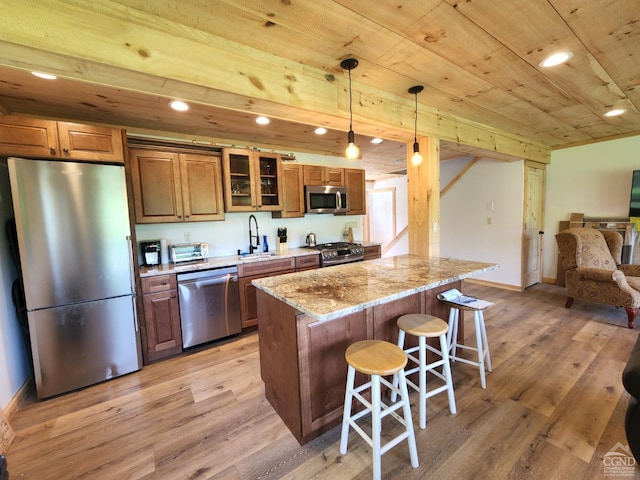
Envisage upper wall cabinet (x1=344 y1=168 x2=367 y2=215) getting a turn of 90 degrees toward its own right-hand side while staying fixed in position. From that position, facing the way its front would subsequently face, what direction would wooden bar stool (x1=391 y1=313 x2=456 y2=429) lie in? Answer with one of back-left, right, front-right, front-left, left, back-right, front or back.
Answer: front-left

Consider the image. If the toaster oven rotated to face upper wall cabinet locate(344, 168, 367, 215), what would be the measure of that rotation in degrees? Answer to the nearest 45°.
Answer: approximately 90° to its left

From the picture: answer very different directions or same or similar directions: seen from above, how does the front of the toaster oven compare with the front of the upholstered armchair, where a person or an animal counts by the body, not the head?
same or similar directions

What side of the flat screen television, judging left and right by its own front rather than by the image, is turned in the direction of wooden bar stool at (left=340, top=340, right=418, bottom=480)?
front

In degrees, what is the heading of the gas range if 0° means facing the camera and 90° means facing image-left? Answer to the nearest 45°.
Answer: approximately 315°

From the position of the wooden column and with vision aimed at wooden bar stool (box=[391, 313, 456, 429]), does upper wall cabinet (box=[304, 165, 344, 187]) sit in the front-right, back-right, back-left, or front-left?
back-right

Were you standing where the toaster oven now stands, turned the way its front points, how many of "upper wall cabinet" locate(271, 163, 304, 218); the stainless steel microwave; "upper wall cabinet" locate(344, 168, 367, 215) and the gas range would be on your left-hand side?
4

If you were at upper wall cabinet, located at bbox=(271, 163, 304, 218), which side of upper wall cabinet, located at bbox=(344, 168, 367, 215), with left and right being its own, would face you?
right

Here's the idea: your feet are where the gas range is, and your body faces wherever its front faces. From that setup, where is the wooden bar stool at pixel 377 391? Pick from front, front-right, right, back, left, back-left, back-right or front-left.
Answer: front-right

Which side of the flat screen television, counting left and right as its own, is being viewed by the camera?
front

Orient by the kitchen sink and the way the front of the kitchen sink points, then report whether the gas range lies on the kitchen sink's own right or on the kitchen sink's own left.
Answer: on the kitchen sink's own left

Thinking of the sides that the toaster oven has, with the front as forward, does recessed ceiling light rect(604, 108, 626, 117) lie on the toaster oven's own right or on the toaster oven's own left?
on the toaster oven's own left

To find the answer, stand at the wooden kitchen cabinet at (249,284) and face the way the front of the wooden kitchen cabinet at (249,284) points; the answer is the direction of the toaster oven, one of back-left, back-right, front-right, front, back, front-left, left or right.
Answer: back-right

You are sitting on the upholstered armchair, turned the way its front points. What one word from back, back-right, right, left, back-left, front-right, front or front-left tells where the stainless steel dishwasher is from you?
right
